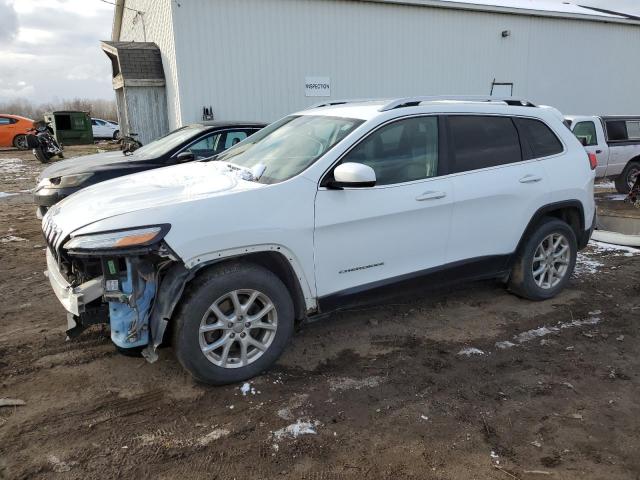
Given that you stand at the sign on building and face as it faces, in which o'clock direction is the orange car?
The orange car is roughly at 4 o'clock from the sign on building.

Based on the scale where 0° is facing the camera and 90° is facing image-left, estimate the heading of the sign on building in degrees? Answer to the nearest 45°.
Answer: approximately 0°

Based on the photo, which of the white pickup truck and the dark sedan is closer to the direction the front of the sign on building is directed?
the dark sedan

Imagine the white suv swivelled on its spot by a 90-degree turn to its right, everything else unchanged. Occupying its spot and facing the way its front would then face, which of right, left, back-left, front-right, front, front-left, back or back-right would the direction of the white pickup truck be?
right

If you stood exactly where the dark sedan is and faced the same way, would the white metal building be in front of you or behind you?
behind

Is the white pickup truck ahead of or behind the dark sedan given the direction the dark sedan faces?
behind

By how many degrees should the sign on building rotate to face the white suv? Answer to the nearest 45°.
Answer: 0° — it already faces it

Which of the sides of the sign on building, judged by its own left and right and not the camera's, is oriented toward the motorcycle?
right

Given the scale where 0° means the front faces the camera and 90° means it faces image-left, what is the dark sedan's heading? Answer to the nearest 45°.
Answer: approximately 45°
